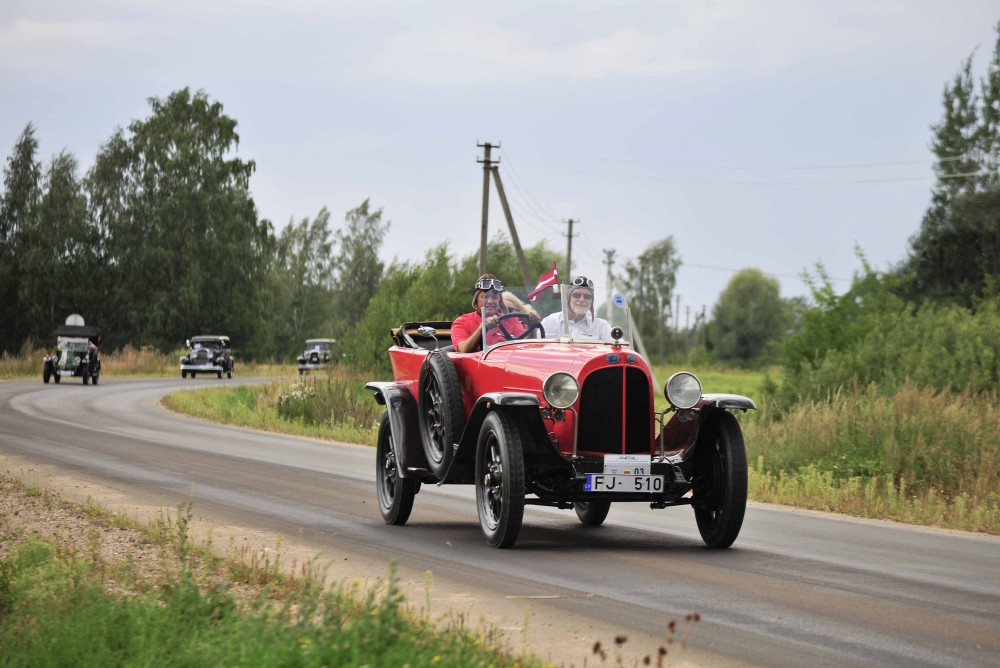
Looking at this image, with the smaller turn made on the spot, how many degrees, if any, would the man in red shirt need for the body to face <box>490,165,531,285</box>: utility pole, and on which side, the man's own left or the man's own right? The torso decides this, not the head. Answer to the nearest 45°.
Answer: approximately 135° to the man's own left

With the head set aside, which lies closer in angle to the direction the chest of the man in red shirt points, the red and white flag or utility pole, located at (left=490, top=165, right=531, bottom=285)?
the red and white flag

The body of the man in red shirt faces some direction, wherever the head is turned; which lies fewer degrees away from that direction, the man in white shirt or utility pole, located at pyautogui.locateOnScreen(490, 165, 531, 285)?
the man in white shirt

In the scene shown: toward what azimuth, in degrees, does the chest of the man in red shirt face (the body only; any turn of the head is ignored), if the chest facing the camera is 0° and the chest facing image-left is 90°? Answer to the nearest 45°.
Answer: approximately 315°

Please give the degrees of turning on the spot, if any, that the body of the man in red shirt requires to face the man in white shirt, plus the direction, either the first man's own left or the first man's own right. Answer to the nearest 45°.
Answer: approximately 45° to the first man's own left
